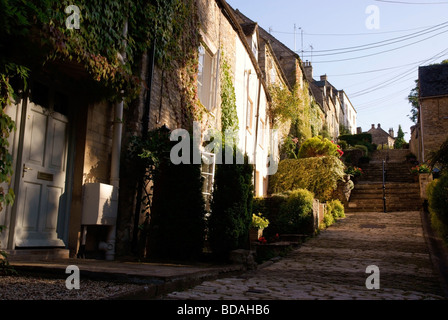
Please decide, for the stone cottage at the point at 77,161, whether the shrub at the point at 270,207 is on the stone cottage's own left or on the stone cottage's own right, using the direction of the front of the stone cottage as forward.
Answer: on the stone cottage's own left

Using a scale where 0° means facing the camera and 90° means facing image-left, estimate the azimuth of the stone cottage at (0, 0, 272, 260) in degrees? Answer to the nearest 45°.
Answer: approximately 315°

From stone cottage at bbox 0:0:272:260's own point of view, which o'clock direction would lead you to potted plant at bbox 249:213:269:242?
The potted plant is roughly at 9 o'clock from the stone cottage.

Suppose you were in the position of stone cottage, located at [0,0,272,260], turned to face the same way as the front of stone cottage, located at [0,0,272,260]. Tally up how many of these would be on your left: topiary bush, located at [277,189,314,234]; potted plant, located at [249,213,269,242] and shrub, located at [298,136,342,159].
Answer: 3

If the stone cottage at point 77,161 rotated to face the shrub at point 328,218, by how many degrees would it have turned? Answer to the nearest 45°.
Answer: approximately 90° to its left

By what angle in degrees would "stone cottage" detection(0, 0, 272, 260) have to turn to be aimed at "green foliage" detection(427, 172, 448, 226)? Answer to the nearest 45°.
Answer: approximately 45° to its left

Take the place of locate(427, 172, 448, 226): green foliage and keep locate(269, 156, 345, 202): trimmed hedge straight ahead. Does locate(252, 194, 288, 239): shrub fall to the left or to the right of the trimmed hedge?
left

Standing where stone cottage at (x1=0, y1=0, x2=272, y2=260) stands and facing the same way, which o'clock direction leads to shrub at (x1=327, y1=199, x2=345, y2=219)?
The shrub is roughly at 9 o'clock from the stone cottage.

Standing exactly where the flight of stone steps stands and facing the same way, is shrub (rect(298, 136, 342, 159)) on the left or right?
on its right

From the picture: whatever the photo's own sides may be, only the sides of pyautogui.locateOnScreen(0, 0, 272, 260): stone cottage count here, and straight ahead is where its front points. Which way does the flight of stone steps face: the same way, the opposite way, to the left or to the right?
to the right

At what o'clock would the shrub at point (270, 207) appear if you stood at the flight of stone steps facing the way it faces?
The shrub is roughly at 1 o'clock from the flight of stone steps.

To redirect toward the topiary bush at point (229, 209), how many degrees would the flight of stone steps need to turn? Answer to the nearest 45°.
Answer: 0° — it already faces it

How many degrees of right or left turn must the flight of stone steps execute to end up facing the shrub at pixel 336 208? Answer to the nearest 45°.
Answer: approximately 45° to its right
